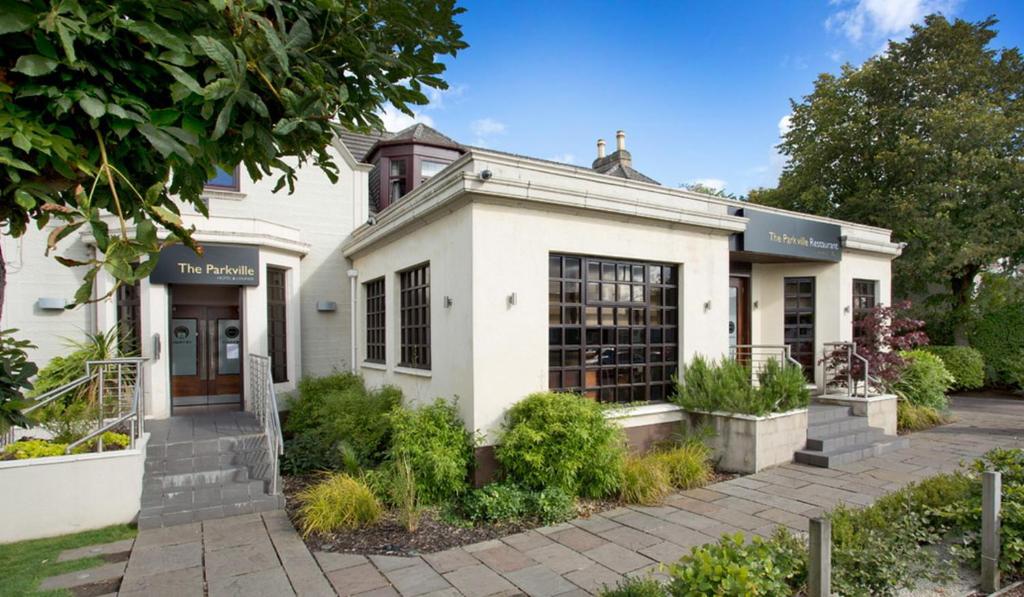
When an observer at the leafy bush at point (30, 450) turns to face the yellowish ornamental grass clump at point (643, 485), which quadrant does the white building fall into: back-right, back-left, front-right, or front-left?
front-left

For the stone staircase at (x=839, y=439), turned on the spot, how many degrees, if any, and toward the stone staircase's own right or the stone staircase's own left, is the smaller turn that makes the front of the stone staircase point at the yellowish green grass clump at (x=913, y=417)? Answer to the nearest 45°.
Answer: approximately 135° to the stone staircase's own left

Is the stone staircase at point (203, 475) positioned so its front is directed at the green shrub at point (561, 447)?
no

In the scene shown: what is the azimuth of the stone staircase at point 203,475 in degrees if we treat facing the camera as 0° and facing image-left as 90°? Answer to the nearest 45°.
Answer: approximately 0°

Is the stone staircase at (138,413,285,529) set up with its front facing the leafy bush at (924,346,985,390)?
no

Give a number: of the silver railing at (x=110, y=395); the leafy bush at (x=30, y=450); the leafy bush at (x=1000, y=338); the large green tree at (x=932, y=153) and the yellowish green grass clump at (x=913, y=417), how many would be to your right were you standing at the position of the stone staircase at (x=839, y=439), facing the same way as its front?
2

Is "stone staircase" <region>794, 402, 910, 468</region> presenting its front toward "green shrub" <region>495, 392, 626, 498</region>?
no

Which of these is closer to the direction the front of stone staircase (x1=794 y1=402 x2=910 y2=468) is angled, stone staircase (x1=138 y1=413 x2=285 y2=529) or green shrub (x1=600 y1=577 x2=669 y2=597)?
the green shrub
